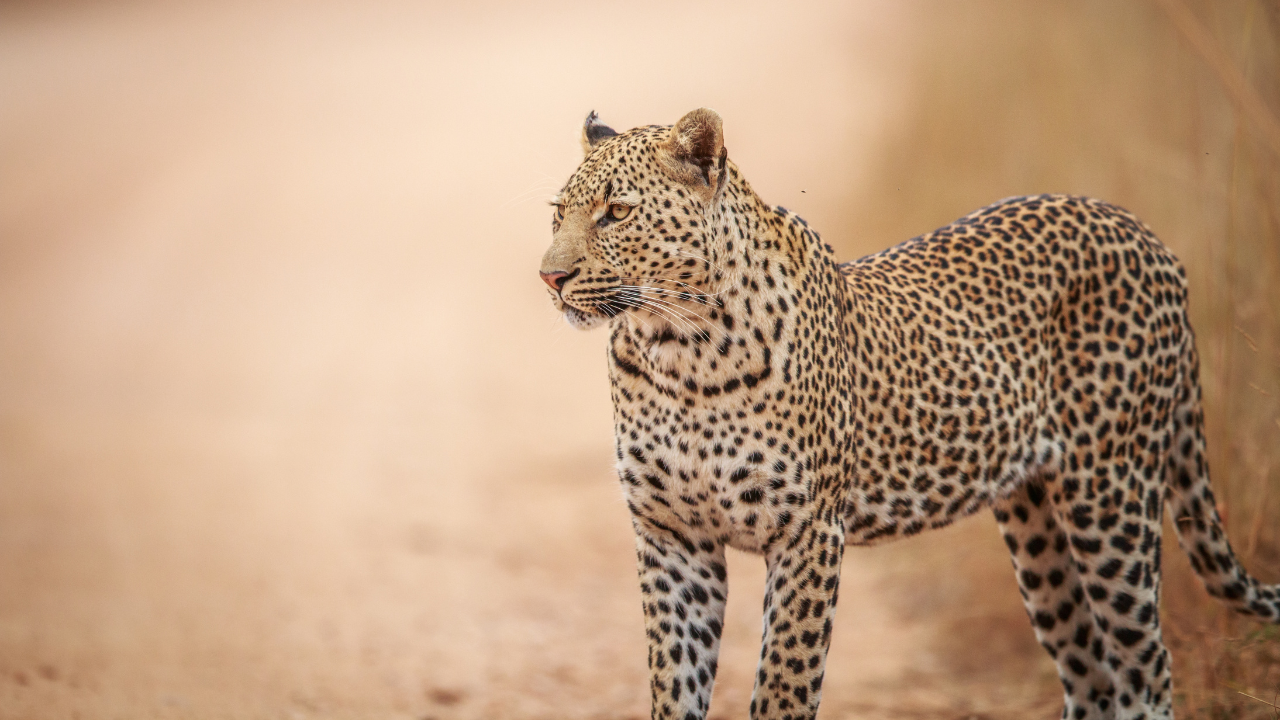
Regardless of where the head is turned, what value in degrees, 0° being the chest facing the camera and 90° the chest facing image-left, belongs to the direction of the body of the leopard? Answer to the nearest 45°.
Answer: approximately 45°
